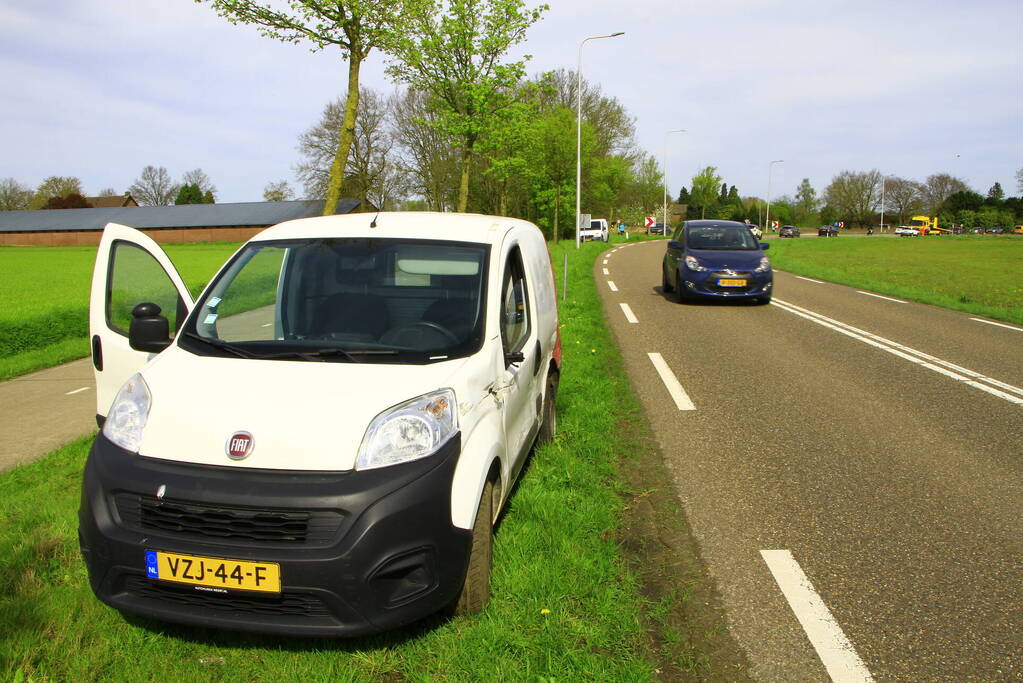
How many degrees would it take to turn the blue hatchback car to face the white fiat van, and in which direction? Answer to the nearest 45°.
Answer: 0° — it already faces it

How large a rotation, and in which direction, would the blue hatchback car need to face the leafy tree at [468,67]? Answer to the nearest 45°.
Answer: approximately 135° to its right

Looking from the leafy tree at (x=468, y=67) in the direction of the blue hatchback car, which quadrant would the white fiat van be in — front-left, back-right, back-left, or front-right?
front-right

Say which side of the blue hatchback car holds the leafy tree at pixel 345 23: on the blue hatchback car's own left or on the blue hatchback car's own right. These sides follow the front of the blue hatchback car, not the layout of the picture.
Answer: on the blue hatchback car's own right

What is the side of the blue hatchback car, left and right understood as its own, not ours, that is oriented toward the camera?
front

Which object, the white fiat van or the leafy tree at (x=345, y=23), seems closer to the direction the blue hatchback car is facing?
the white fiat van

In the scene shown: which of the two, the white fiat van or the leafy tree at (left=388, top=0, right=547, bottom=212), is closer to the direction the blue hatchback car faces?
the white fiat van
